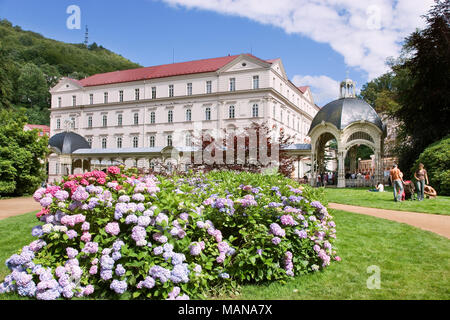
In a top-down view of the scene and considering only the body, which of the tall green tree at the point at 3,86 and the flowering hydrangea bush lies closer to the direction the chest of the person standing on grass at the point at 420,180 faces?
the flowering hydrangea bush

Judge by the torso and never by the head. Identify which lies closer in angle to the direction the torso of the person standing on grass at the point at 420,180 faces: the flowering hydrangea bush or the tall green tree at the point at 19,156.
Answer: the flowering hydrangea bush

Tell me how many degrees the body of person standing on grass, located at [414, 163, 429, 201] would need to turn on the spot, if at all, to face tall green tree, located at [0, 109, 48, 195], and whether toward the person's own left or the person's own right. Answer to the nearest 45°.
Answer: approximately 90° to the person's own right

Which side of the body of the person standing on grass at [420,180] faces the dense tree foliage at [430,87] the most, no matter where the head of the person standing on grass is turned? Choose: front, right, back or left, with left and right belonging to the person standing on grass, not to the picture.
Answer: back

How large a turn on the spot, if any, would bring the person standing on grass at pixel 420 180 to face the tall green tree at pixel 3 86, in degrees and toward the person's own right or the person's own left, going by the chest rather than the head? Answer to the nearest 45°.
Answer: approximately 90° to the person's own right

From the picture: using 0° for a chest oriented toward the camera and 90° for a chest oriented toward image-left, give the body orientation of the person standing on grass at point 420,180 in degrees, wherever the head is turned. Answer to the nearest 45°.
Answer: approximately 0°

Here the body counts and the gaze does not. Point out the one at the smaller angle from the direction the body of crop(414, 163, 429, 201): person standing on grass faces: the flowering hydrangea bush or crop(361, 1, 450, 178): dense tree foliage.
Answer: the flowering hydrangea bush
